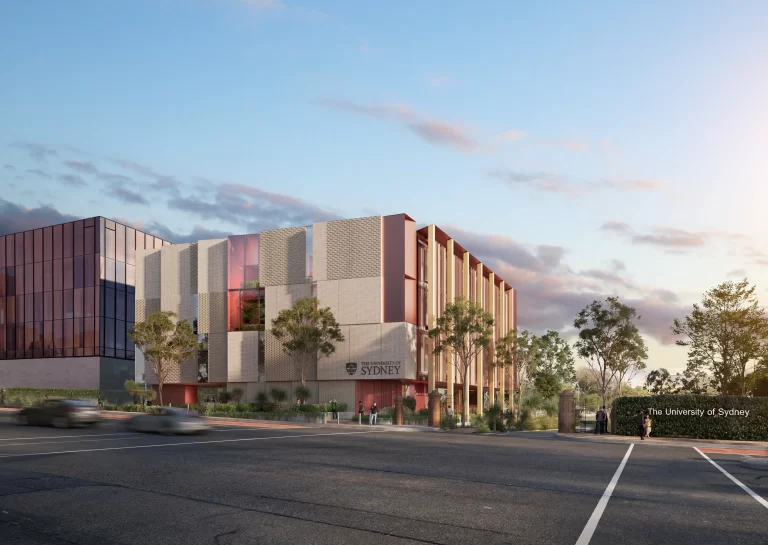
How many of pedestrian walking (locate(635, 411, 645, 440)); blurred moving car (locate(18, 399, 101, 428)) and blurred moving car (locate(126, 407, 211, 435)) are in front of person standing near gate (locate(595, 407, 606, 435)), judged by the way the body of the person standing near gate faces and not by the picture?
0

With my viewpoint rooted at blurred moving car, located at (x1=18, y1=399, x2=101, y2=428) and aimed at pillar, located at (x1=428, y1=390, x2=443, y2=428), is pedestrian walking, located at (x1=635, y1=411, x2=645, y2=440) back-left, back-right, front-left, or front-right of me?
front-right
